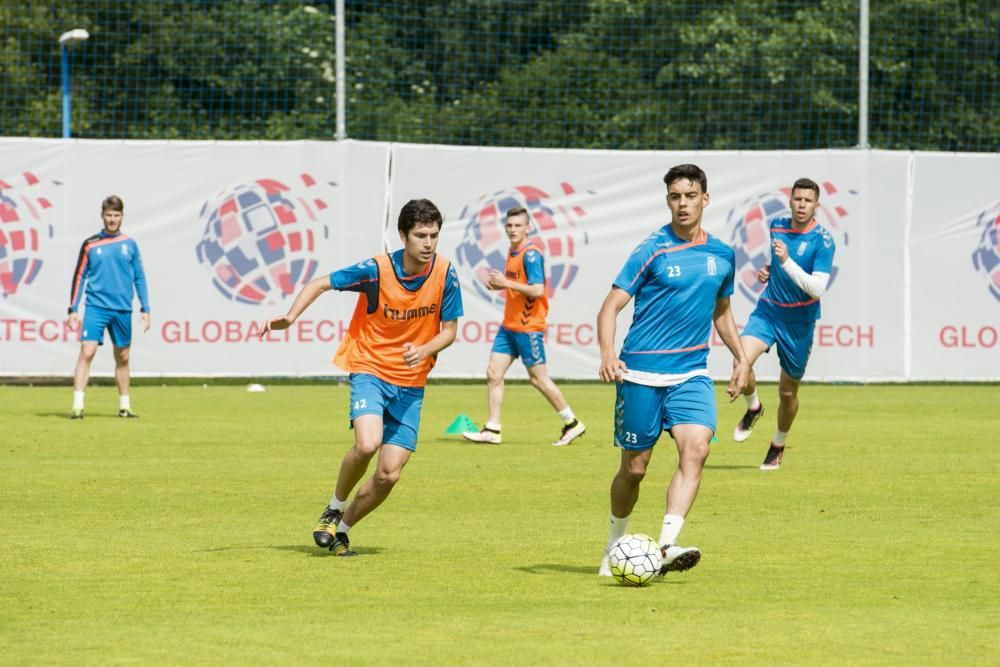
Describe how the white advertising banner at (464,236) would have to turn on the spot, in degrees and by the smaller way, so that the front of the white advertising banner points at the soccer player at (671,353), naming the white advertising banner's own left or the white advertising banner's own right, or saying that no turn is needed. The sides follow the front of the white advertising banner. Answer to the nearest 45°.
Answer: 0° — it already faces them

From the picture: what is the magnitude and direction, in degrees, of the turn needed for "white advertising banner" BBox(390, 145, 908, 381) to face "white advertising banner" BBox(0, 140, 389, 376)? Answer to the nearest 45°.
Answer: approximately 90° to its right

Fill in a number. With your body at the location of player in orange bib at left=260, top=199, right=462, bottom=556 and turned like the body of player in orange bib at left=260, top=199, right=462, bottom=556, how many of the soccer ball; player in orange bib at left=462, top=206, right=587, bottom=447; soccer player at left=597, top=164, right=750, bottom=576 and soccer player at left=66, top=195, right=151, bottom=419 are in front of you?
2

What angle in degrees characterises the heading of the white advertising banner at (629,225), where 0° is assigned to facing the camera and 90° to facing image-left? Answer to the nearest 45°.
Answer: approximately 0°

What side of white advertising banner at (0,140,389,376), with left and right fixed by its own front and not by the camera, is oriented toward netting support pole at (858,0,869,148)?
left

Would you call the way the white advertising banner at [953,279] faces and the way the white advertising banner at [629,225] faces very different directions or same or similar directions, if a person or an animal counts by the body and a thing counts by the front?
same or similar directions

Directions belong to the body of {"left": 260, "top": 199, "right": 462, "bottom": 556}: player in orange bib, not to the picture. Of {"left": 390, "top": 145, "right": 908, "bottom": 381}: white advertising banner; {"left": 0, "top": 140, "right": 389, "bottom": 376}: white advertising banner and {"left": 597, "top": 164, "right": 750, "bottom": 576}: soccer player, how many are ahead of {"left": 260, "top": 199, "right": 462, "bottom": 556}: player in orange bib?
1

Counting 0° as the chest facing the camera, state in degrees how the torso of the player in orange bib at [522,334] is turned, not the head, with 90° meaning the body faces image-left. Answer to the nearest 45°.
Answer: approximately 45°

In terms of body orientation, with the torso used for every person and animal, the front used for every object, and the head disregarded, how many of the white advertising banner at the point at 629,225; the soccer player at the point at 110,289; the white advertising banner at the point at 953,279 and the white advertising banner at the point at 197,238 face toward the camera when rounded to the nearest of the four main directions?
4

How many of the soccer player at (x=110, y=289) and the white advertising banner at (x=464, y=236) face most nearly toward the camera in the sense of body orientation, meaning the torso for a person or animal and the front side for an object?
2

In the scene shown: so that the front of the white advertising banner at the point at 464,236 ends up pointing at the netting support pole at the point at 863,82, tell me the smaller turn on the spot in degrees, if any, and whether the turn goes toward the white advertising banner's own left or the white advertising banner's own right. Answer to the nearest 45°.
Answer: approximately 90° to the white advertising banner's own left

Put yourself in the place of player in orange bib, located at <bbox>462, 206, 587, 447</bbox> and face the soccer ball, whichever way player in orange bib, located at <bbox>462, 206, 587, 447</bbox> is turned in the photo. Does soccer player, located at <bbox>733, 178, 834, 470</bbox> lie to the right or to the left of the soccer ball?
left

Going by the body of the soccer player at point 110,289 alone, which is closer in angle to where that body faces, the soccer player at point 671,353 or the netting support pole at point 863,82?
the soccer player

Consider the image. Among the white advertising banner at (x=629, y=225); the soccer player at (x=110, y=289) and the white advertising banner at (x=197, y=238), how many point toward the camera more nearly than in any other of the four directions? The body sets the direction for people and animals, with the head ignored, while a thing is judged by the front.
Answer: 3

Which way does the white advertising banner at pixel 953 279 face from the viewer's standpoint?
toward the camera

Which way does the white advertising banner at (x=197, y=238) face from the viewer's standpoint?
toward the camera

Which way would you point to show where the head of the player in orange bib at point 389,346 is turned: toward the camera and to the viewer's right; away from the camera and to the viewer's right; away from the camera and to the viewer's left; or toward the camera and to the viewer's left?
toward the camera and to the viewer's right
